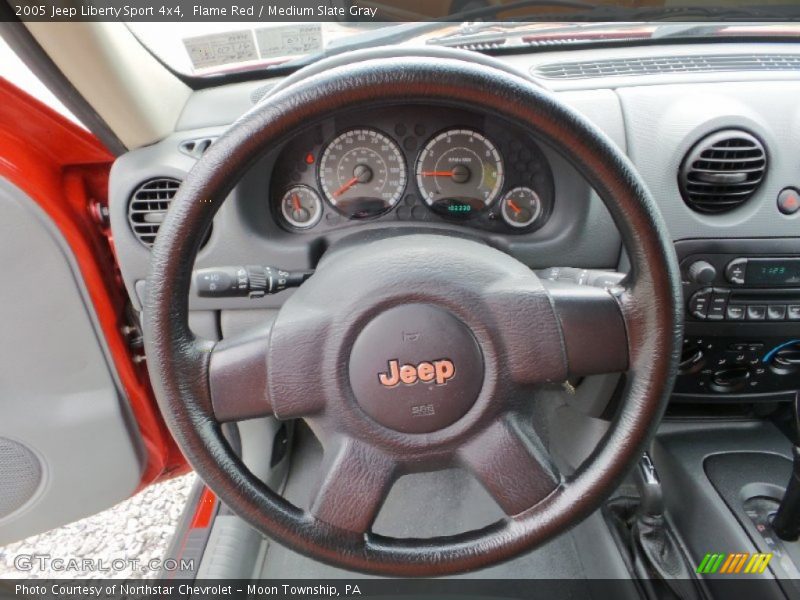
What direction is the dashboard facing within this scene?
toward the camera
